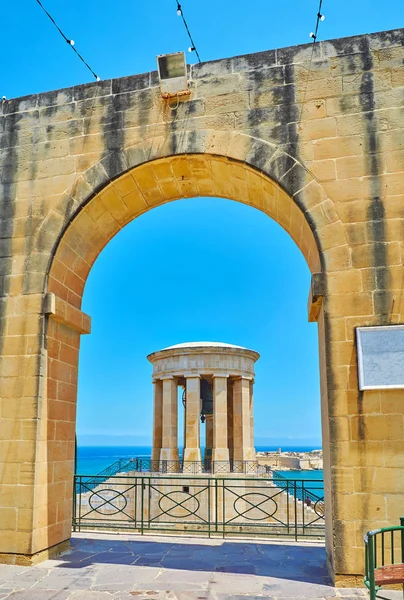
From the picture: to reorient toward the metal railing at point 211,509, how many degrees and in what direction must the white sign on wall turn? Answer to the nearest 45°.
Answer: approximately 135° to its right

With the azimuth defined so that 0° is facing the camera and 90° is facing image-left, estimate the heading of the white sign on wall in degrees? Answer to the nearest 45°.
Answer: approximately 0°
